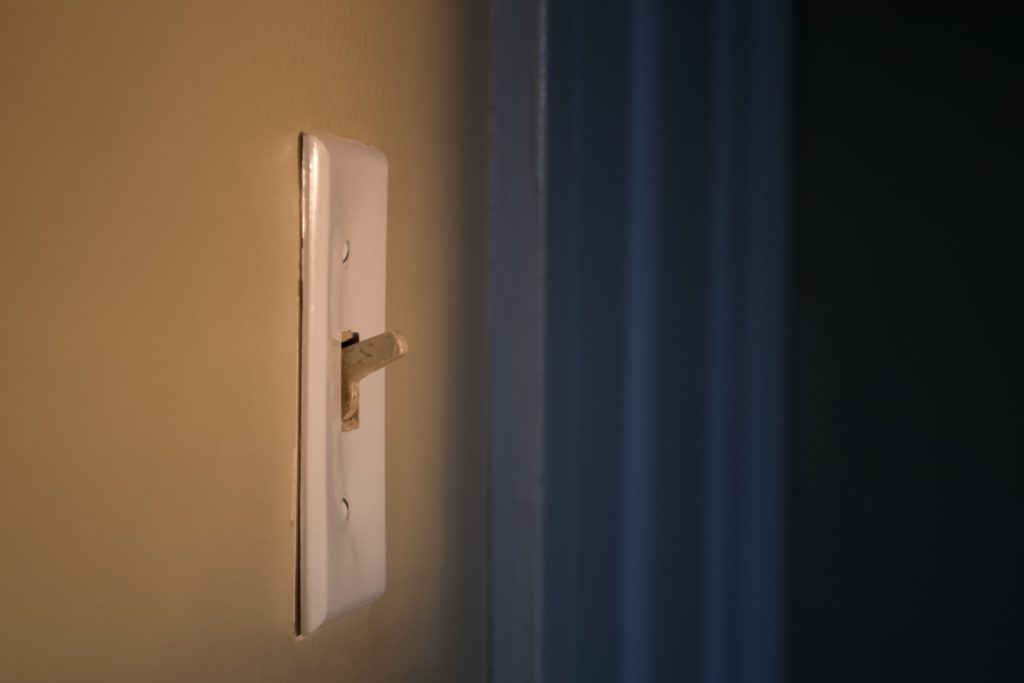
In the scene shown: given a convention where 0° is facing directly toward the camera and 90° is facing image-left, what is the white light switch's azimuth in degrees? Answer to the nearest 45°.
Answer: approximately 270°
